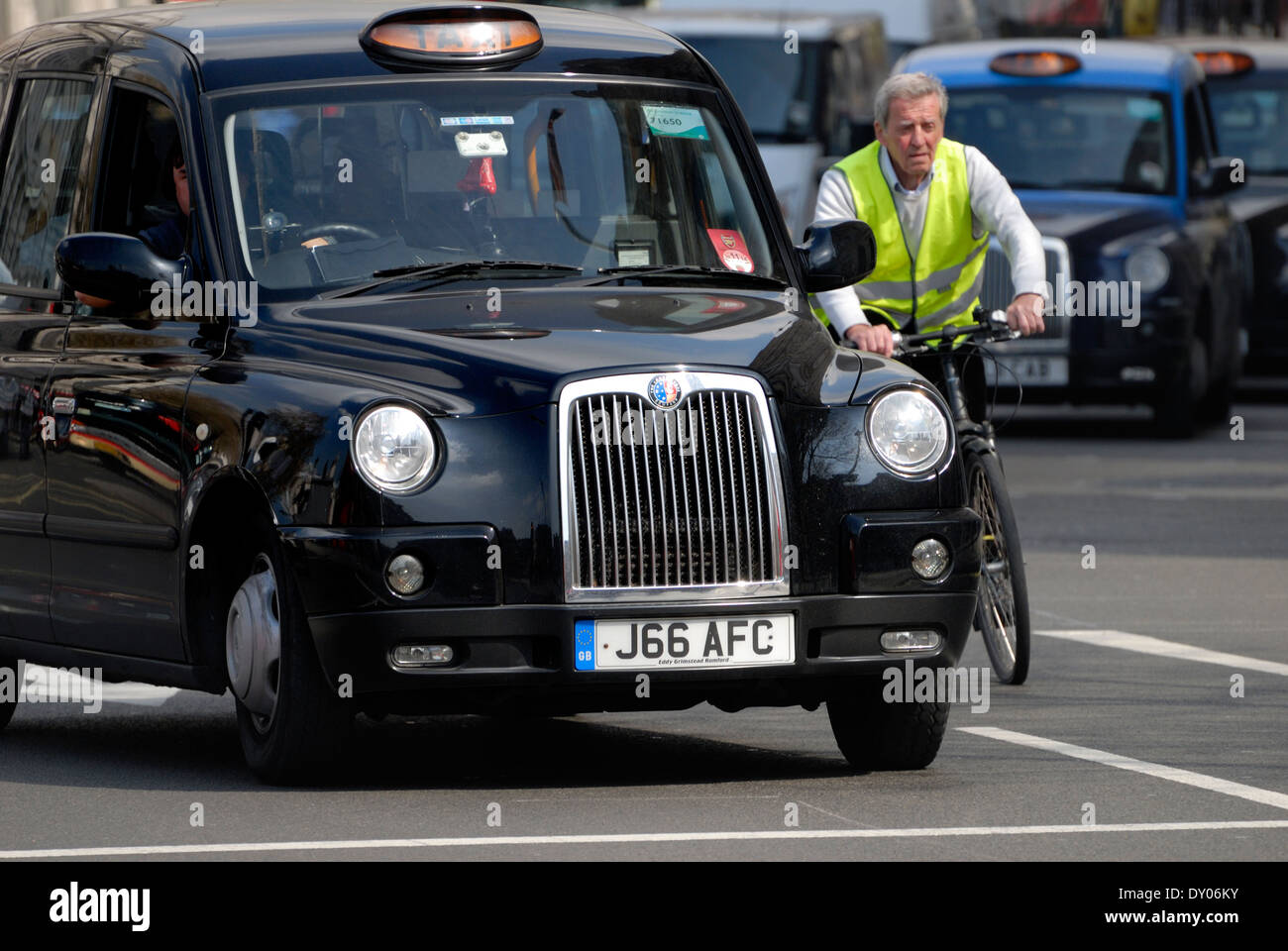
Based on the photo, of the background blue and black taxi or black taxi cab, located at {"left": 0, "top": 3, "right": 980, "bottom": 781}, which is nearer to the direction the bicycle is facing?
the black taxi cab

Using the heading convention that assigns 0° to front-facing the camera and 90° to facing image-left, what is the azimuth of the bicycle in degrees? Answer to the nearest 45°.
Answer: approximately 0°

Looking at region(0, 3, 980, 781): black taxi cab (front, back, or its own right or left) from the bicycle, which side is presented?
left

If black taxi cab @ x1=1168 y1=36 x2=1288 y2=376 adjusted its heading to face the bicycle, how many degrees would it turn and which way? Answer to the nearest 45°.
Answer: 0° — it already faces it

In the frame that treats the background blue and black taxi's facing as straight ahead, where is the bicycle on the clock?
The bicycle is roughly at 12 o'clock from the background blue and black taxi.

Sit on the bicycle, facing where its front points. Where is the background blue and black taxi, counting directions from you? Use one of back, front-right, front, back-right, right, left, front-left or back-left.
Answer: back

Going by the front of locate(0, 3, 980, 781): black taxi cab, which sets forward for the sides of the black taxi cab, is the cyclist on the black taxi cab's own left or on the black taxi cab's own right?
on the black taxi cab's own left

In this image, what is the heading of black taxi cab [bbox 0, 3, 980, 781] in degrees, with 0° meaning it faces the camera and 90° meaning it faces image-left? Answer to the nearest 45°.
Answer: approximately 315°

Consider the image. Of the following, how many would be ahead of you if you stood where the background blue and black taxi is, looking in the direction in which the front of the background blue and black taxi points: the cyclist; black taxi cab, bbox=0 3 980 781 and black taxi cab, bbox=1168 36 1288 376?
2

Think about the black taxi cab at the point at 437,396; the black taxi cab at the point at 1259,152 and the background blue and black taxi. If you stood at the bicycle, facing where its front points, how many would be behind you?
2
